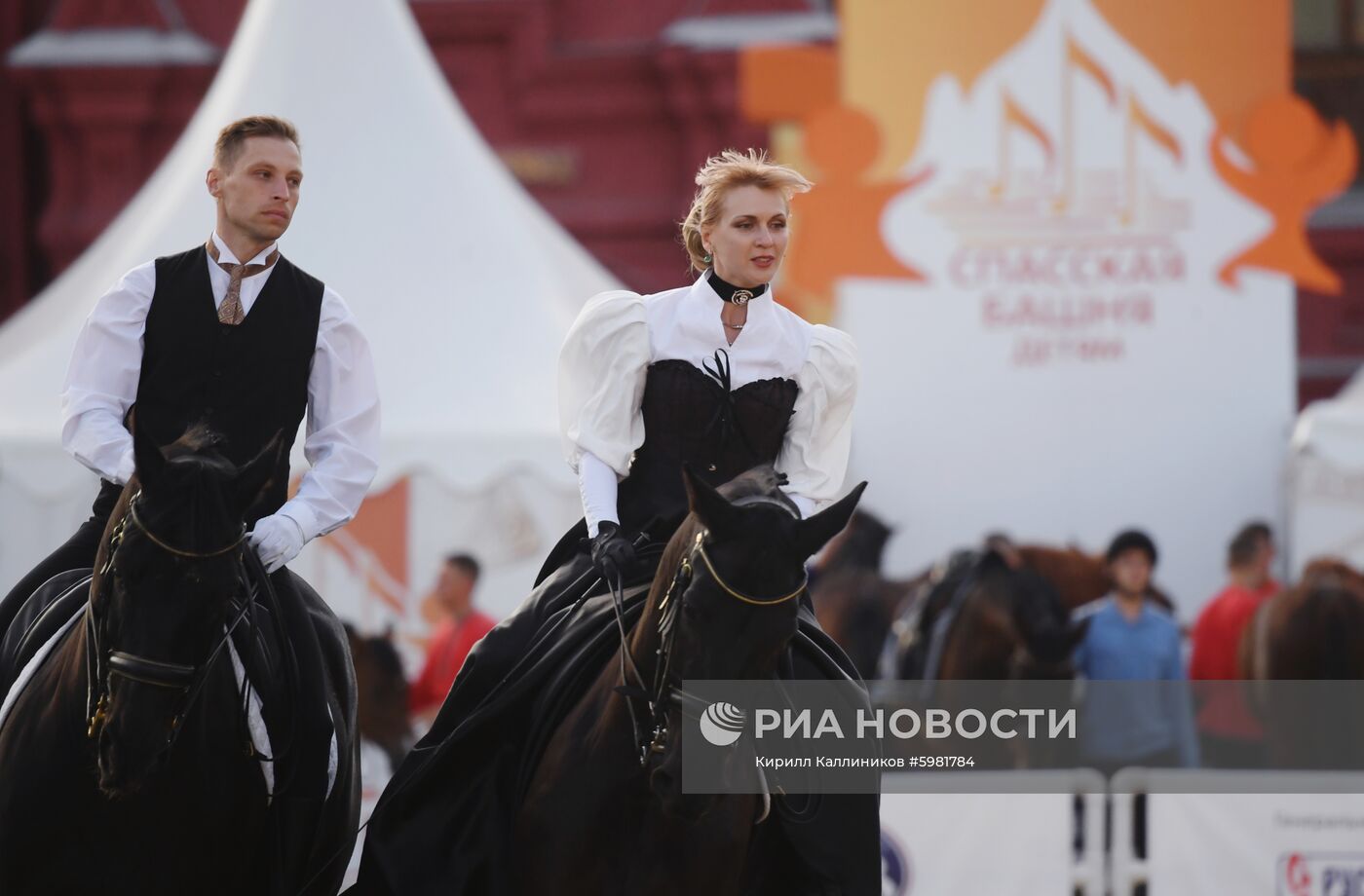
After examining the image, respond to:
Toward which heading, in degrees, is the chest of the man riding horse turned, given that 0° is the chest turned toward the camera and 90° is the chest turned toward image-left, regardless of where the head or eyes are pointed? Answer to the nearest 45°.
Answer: approximately 0°

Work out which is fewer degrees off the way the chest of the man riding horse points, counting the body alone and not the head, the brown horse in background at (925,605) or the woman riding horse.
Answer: the woman riding horse
